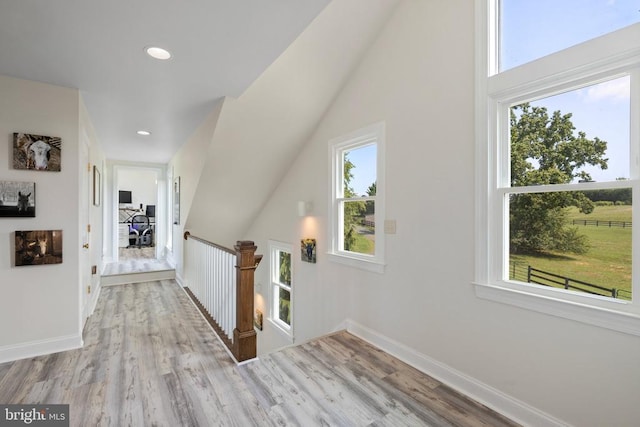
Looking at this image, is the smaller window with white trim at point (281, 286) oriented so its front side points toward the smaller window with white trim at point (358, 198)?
no

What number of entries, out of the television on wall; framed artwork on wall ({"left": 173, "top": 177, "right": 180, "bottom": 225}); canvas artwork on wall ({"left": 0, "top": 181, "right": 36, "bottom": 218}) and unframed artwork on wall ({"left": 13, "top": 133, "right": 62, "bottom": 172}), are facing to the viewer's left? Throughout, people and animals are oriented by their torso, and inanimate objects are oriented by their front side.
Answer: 1

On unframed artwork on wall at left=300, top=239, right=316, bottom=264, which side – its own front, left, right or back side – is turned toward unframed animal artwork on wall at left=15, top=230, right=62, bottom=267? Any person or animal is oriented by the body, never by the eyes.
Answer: front

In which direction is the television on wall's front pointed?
toward the camera

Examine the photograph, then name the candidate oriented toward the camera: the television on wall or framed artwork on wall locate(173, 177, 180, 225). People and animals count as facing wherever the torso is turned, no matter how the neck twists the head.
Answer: the television on wall

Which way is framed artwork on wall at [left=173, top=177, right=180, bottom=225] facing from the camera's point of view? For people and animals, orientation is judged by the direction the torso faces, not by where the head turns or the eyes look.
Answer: to the viewer's left

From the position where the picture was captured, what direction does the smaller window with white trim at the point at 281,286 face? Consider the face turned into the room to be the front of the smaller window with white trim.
facing the viewer and to the left of the viewer

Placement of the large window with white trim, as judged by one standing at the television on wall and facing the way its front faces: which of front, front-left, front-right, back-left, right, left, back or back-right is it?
front

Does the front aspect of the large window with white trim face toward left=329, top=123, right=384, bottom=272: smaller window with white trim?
no

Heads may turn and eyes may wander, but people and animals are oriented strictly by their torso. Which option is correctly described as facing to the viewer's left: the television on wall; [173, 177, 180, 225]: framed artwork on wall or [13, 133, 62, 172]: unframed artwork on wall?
[173, 177, 180, 225]: framed artwork on wall

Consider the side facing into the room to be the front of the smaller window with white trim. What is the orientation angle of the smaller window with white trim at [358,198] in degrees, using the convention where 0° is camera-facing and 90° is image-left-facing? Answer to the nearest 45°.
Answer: approximately 45°

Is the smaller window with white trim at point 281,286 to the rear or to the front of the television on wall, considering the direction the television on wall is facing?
to the front

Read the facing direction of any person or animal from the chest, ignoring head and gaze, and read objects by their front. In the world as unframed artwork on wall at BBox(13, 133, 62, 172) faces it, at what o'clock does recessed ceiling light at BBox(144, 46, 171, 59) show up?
The recessed ceiling light is roughly at 11 o'clock from the unframed artwork on wall.

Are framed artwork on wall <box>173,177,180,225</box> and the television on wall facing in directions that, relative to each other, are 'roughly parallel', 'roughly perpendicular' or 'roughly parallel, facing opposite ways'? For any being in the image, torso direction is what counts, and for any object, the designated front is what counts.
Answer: roughly perpendicular

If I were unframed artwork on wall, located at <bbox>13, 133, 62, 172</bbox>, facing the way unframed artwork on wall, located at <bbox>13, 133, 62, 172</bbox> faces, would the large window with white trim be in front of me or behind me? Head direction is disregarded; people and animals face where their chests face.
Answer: in front

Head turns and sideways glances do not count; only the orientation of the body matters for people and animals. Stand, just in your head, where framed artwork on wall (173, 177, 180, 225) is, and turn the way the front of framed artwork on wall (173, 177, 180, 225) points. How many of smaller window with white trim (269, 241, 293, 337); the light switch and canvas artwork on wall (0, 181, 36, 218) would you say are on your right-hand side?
0
